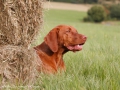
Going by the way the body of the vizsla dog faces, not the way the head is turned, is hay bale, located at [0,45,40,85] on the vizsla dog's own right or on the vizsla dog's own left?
on the vizsla dog's own right

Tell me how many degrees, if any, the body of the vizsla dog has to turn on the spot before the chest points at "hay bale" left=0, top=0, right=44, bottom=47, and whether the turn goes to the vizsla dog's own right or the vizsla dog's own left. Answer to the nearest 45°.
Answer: approximately 135° to the vizsla dog's own right
